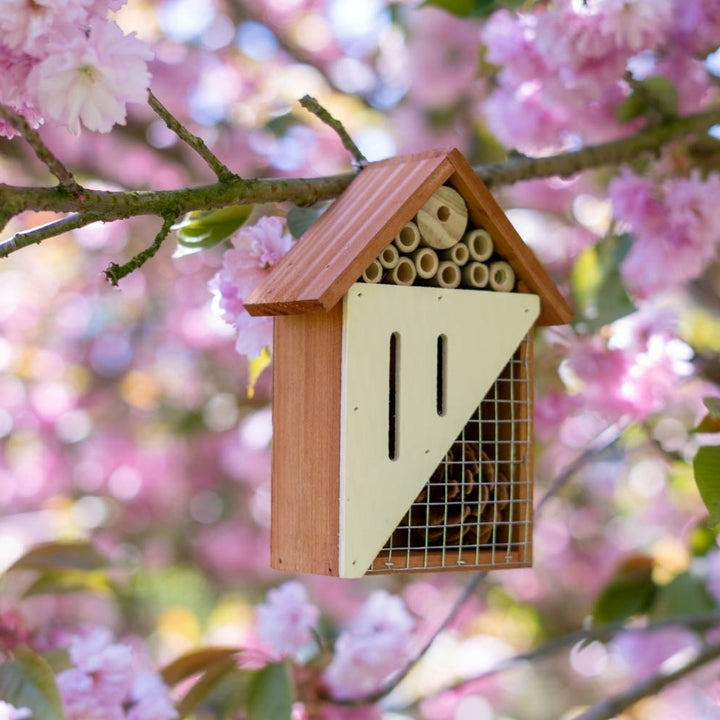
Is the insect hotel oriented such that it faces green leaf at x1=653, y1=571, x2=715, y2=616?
no

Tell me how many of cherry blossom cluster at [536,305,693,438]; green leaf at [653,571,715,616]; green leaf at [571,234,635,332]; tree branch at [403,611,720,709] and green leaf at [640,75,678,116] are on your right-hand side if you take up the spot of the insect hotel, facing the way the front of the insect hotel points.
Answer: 0

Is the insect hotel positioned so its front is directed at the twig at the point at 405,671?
no

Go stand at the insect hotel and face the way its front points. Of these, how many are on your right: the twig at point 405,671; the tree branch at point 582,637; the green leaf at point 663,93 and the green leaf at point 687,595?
0

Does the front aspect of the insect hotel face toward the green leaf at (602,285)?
no

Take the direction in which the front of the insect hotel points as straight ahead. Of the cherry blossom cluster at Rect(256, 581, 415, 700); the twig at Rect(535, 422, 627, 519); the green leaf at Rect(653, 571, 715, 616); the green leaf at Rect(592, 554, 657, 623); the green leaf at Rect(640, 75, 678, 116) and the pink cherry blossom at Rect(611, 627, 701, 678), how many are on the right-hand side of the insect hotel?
0

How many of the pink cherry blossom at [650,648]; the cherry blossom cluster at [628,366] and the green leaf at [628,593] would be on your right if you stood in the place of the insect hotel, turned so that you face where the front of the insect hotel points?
0

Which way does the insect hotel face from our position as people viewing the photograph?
facing the viewer and to the right of the viewer
